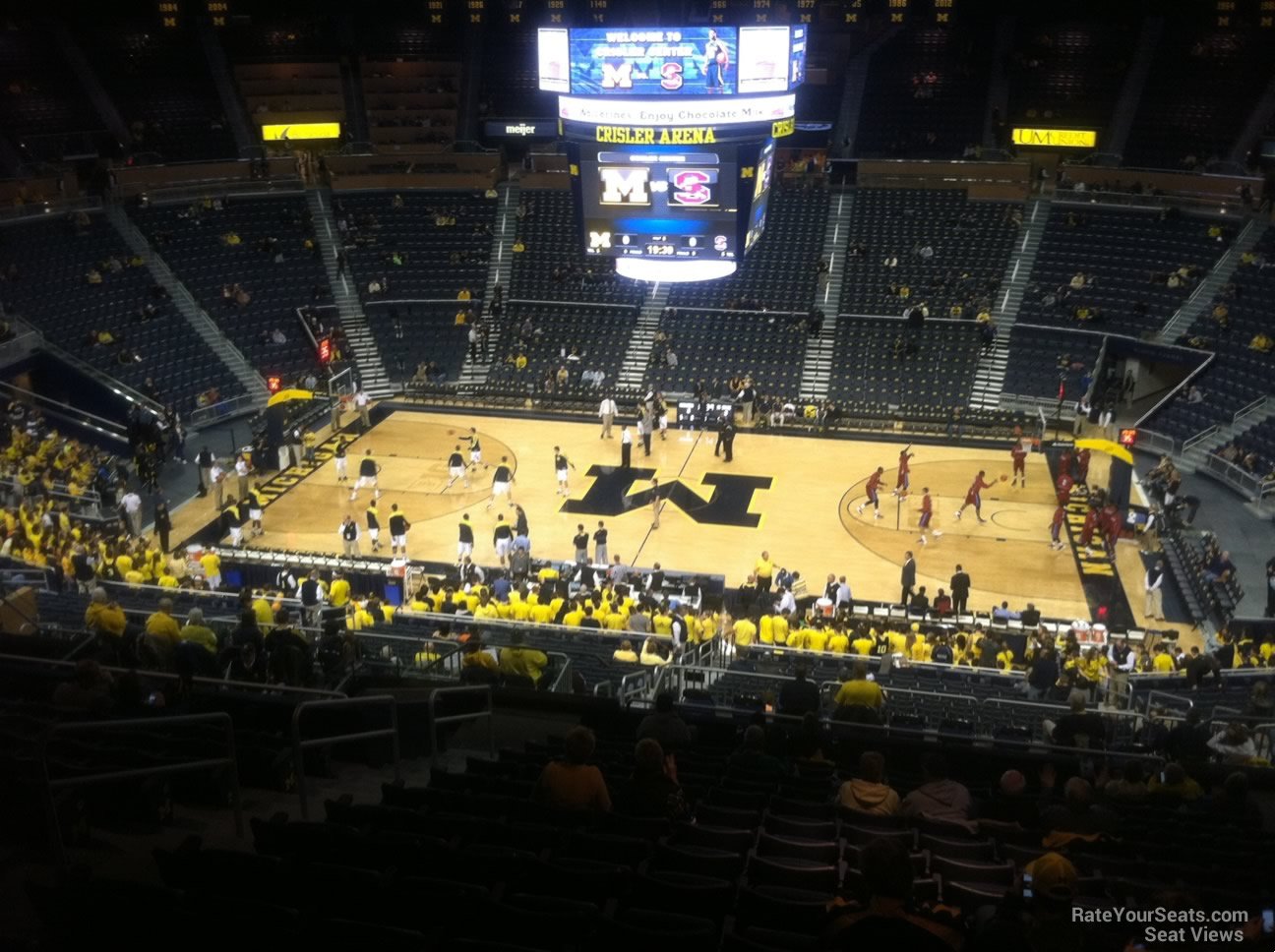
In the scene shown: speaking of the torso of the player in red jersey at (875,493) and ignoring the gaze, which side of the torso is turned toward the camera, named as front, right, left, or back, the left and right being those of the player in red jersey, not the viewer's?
right

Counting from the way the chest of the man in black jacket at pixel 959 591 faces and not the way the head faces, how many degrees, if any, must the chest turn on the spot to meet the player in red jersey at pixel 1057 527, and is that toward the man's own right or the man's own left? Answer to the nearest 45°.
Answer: approximately 45° to the man's own right

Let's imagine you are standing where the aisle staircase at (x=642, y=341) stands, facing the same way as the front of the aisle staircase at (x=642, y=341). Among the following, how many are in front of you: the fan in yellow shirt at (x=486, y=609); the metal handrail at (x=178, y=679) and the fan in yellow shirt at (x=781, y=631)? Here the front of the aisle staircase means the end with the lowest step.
3

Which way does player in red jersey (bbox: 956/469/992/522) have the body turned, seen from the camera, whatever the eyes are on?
to the viewer's right

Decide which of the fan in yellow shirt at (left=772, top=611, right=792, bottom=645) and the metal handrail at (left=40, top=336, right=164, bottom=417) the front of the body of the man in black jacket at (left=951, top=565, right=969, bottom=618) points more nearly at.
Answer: the metal handrail

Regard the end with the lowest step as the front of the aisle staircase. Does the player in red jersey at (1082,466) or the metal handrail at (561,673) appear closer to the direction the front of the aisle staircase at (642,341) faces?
the metal handrail

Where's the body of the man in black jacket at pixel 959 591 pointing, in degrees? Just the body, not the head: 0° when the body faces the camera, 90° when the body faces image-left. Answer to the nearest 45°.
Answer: approximately 180°

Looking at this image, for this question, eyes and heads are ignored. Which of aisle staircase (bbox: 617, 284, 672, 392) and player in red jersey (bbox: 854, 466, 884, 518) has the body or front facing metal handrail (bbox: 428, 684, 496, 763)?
the aisle staircase

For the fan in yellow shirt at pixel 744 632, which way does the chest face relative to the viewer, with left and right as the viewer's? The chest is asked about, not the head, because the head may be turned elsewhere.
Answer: facing away from the viewer

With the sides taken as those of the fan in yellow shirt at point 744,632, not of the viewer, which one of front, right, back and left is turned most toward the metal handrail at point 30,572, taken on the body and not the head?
left

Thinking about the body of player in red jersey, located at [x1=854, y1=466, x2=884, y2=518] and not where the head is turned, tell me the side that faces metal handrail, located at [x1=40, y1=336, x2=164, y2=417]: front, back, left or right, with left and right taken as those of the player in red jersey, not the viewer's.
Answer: back

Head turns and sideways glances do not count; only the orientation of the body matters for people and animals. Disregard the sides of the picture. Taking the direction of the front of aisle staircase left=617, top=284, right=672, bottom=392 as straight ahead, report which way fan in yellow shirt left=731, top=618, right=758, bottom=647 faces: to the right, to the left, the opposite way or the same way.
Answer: the opposite way

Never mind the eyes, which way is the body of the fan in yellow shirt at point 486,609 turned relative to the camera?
away from the camera

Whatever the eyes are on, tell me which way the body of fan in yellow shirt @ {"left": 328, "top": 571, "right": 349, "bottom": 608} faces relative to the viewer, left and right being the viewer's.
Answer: facing away from the viewer

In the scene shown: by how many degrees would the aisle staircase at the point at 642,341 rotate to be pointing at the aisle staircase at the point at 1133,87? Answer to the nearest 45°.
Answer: approximately 90° to its left

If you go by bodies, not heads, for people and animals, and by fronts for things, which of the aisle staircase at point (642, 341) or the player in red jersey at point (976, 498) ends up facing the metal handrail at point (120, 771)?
the aisle staircase
